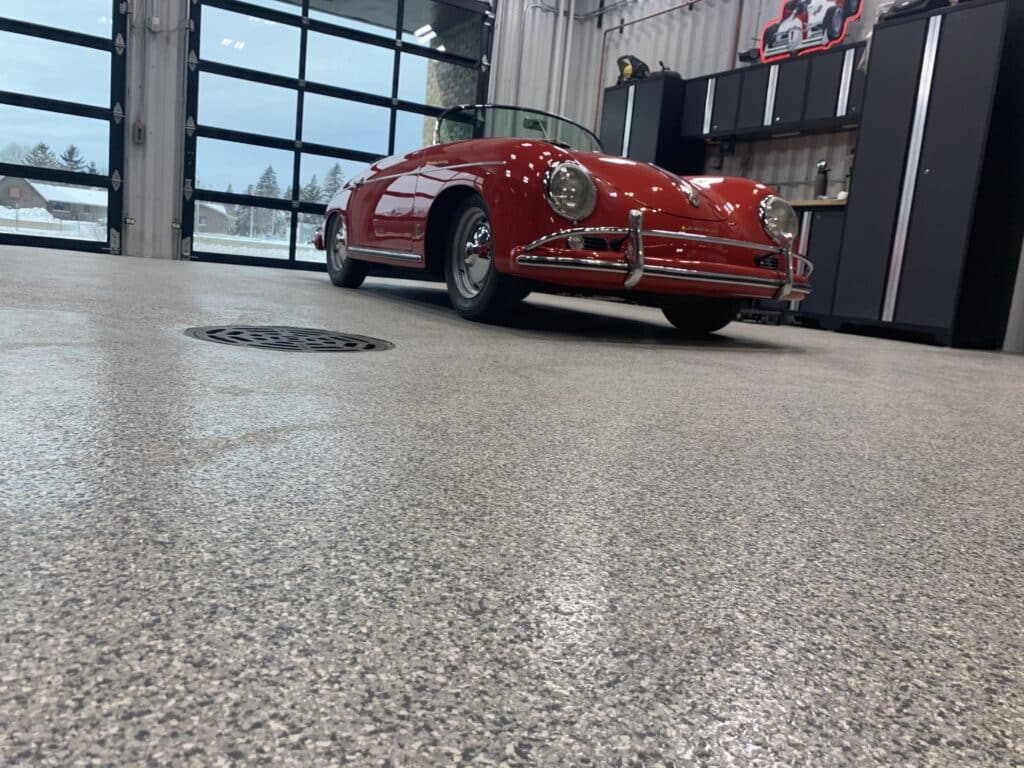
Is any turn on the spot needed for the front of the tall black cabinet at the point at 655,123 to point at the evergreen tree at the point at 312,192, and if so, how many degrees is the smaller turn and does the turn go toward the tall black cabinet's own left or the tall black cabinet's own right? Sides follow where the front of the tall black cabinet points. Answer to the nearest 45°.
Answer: approximately 45° to the tall black cabinet's own right

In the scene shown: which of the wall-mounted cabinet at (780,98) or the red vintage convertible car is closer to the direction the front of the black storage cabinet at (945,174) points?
the red vintage convertible car

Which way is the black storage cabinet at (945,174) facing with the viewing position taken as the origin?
facing the viewer and to the left of the viewer

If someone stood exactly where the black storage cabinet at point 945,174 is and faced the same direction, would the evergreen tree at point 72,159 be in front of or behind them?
in front

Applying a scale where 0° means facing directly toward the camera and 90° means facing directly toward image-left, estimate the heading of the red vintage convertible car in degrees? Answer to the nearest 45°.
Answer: approximately 315°

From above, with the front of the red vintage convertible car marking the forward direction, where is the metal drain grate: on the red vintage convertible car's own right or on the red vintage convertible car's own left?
on the red vintage convertible car's own right

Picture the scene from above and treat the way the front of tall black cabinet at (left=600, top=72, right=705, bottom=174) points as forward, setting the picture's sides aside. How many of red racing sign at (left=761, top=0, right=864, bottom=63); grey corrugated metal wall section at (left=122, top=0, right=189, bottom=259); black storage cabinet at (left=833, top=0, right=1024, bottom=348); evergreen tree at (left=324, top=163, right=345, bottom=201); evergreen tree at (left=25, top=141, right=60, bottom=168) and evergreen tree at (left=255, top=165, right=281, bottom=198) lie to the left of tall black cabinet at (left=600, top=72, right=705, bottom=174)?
2

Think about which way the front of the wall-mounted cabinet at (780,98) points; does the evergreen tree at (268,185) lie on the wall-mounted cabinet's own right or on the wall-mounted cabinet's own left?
on the wall-mounted cabinet's own right

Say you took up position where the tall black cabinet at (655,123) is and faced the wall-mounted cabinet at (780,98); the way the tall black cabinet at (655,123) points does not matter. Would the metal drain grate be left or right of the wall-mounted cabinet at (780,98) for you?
right

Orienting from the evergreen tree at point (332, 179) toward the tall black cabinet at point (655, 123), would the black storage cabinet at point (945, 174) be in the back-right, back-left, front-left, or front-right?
front-right

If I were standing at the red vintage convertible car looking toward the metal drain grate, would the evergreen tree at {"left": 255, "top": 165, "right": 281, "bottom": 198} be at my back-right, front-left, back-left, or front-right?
back-right

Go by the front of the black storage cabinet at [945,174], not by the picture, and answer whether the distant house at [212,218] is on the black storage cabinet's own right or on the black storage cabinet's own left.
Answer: on the black storage cabinet's own right

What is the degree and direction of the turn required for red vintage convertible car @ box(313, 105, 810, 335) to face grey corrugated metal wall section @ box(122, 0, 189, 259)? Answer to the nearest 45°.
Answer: approximately 180°

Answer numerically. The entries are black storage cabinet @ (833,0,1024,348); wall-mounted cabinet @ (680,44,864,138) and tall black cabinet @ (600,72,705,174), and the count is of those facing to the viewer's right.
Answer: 0
